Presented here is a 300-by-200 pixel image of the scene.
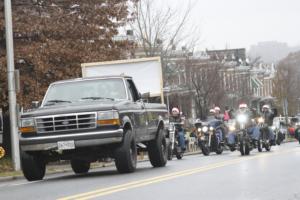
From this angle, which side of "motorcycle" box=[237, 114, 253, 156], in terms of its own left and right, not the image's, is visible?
front

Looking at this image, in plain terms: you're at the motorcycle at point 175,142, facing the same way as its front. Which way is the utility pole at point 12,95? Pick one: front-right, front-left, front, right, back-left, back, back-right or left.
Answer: front-right

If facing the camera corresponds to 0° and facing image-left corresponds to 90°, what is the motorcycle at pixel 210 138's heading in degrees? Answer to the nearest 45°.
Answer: approximately 45°

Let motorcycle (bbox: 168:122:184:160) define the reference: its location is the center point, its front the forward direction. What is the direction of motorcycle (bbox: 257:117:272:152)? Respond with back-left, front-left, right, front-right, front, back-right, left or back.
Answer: left

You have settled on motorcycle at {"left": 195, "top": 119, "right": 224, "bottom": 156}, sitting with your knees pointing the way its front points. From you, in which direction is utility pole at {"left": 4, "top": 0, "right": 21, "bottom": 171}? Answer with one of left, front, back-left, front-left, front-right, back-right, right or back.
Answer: front

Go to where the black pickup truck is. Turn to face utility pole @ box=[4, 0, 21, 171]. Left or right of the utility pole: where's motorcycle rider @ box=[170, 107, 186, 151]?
right

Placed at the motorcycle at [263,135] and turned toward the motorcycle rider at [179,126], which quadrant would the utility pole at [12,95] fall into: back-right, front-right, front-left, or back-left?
front-left

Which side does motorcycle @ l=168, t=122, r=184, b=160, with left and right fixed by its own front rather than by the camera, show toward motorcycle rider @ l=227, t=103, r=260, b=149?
left

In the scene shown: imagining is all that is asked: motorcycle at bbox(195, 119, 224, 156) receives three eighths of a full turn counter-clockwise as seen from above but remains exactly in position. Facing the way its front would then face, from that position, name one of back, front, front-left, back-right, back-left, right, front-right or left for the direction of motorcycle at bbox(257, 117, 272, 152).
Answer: front-right

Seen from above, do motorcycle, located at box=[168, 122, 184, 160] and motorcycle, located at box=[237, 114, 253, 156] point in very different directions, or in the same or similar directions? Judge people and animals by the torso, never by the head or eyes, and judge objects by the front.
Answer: same or similar directions

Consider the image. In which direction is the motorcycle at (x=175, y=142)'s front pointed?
toward the camera
